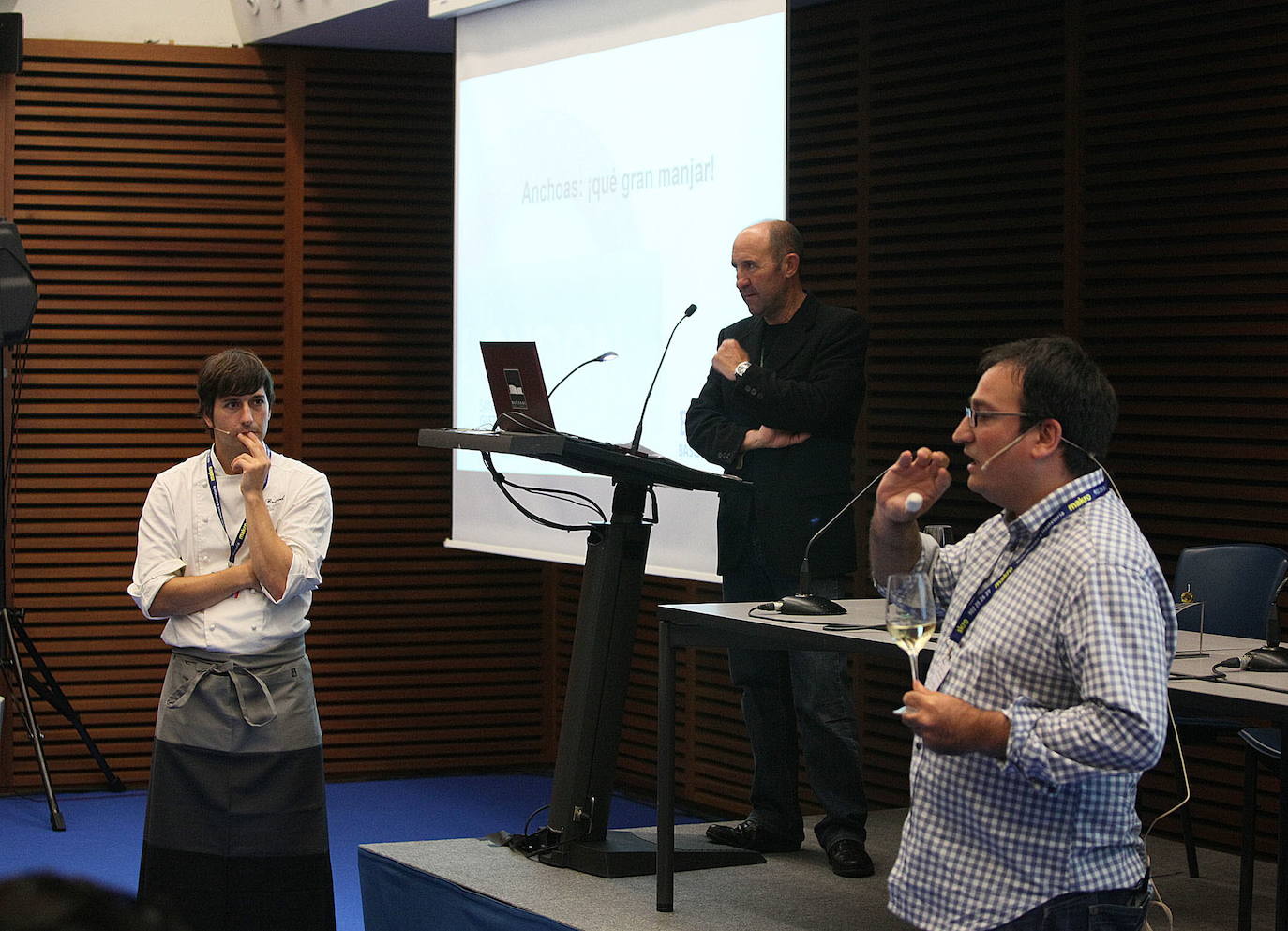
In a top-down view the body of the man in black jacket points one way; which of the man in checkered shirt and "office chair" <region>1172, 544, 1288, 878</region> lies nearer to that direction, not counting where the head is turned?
the man in checkered shirt

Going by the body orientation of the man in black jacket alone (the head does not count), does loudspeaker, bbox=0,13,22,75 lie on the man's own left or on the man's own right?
on the man's own right

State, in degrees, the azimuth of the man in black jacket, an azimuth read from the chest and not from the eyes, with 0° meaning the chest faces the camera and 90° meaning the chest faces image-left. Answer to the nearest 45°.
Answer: approximately 45°

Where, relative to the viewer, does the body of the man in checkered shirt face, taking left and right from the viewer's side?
facing to the left of the viewer

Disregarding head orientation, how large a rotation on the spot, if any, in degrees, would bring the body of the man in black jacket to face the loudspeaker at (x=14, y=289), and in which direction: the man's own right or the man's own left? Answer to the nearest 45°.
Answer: approximately 90° to the man's own right
